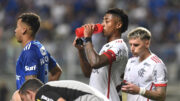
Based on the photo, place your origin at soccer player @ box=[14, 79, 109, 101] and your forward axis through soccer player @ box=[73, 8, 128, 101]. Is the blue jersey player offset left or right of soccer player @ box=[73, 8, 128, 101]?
left

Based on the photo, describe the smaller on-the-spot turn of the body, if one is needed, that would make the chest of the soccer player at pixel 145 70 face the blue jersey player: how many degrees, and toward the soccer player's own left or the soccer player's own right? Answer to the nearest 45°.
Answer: approximately 45° to the soccer player's own right

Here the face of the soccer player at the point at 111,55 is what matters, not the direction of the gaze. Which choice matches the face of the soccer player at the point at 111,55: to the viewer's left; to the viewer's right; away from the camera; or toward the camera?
to the viewer's left

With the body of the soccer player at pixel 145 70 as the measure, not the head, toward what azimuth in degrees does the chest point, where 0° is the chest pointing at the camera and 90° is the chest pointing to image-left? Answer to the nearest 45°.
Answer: approximately 45°
